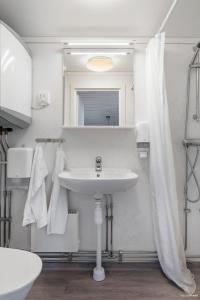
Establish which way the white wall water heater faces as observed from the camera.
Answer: facing to the right of the viewer

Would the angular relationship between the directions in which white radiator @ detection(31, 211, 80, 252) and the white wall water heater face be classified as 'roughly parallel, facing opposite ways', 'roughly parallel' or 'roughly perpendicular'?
roughly perpendicular

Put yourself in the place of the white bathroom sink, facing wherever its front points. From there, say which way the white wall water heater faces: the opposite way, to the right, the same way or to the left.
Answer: to the left

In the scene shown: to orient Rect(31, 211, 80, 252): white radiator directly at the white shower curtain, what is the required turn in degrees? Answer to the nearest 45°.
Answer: approximately 90° to its left
